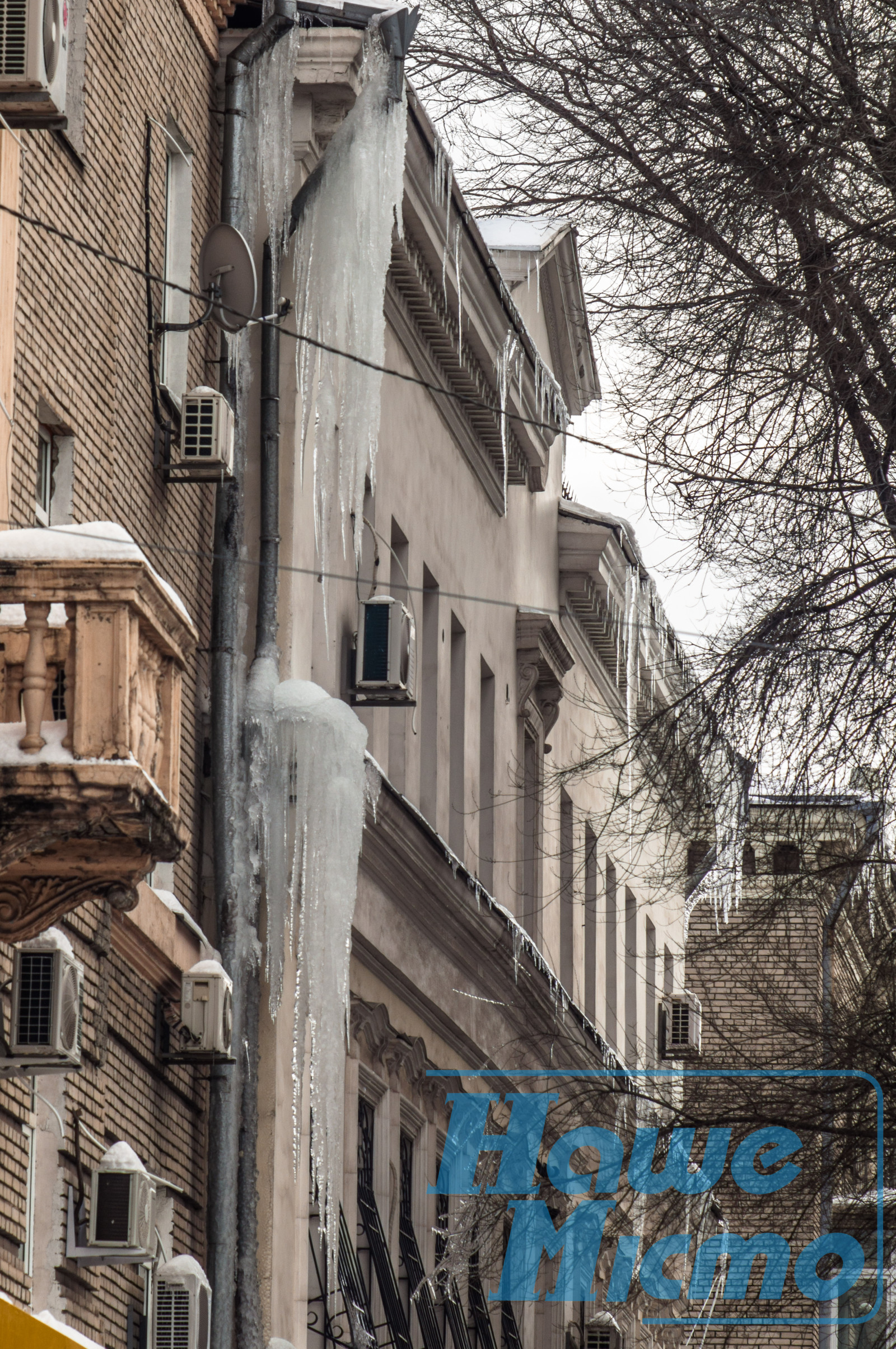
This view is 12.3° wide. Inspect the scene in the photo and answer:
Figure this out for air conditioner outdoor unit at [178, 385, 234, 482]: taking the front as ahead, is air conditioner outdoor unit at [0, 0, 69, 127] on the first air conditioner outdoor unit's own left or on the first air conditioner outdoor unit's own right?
on the first air conditioner outdoor unit's own right

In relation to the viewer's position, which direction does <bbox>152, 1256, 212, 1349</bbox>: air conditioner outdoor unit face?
facing to the right of the viewer

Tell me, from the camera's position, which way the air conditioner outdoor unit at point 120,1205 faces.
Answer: facing to the right of the viewer

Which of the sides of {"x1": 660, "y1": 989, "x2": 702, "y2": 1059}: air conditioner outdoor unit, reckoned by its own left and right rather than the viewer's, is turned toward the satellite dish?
right

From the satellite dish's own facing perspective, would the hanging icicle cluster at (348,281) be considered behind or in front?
in front

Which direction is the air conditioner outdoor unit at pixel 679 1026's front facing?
to the viewer's right

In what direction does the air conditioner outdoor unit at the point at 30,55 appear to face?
to the viewer's right

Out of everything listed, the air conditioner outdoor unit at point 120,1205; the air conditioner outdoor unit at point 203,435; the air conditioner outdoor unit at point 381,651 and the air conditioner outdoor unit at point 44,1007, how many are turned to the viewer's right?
4

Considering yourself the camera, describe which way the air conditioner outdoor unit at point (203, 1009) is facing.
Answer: facing to the right of the viewer

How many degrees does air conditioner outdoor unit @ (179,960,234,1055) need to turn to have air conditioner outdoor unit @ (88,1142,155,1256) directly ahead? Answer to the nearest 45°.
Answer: approximately 90° to its right
